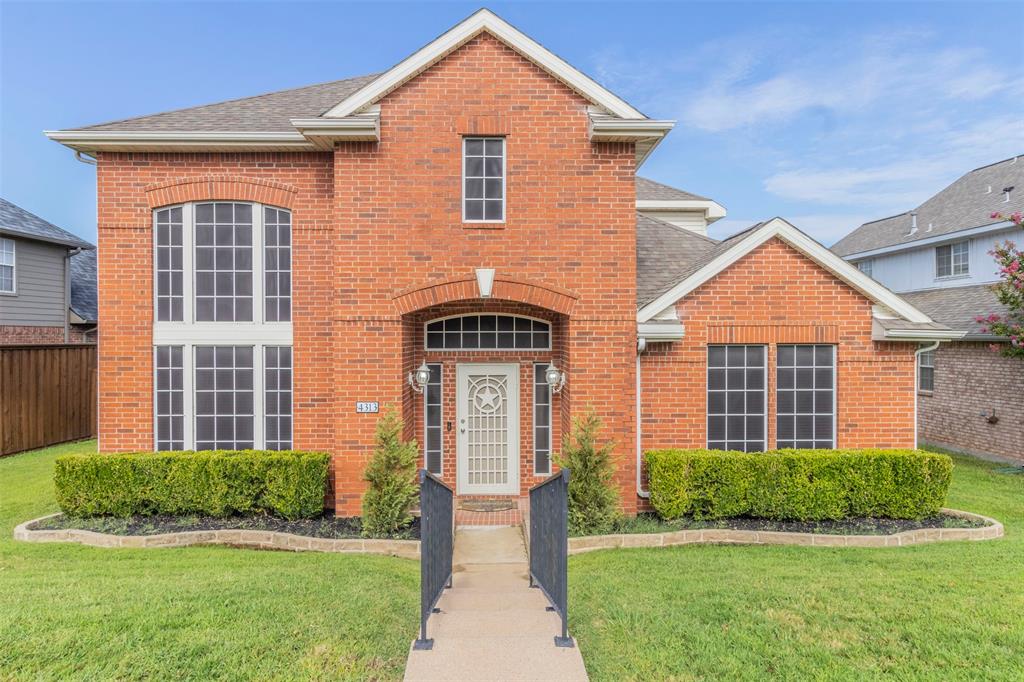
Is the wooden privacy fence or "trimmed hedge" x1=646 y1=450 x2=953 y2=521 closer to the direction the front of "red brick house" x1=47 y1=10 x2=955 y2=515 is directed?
the trimmed hedge

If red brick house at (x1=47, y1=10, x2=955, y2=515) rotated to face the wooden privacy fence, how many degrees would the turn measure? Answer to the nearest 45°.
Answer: approximately 135° to its right

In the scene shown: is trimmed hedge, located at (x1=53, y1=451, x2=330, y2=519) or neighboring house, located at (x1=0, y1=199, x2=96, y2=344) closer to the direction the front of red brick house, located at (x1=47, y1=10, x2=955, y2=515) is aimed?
the trimmed hedge

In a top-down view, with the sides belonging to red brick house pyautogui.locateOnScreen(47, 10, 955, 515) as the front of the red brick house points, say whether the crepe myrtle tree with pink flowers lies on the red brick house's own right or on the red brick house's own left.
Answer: on the red brick house's own left

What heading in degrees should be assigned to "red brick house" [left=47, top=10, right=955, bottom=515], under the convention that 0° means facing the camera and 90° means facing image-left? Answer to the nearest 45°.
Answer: approximately 0°
